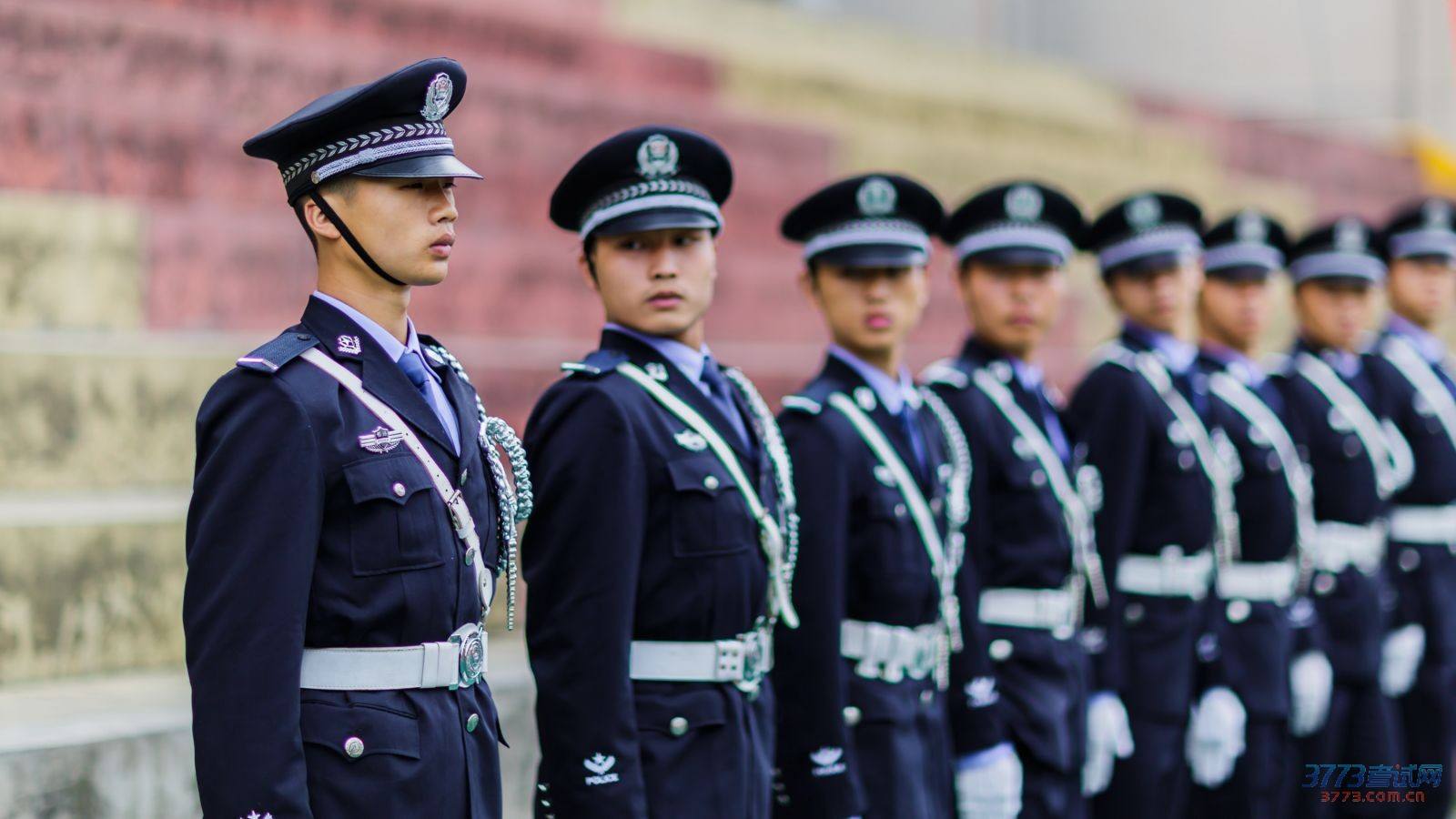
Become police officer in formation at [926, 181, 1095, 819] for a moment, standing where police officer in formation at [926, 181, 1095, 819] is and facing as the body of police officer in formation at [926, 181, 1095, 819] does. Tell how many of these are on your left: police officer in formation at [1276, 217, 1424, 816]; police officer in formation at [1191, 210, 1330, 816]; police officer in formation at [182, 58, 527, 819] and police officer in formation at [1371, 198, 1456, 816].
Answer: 3

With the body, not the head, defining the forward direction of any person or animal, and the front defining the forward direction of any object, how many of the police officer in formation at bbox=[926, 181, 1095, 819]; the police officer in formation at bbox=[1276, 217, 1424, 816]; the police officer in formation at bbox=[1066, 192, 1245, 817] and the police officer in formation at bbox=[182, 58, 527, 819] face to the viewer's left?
0

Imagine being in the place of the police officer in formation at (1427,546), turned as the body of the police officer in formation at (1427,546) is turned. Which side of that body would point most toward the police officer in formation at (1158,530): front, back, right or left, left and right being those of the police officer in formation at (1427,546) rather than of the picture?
right

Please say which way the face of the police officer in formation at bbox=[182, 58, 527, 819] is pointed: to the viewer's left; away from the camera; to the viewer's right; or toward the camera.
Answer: to the viewer's right

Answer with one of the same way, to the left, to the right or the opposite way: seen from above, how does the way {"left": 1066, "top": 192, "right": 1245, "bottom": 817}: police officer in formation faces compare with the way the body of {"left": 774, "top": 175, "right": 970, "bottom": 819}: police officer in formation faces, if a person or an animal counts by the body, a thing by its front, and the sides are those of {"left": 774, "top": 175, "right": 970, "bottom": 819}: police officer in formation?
the same way

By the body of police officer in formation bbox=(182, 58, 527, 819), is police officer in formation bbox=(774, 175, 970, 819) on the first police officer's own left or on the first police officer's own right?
on the first police officer's own left

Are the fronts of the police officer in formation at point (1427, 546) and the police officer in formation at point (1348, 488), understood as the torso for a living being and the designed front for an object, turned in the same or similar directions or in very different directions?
same or similar directions

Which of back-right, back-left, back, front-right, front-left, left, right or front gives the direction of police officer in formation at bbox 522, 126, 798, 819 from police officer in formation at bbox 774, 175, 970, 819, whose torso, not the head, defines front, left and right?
right

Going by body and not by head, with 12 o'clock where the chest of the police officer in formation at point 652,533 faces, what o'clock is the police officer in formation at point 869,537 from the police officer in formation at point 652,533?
the police officer in formation at point 869,537 is roughly at 9 o'clock from the police officer in formation at point 652,533.

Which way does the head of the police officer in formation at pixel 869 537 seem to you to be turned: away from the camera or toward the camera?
toward the camera

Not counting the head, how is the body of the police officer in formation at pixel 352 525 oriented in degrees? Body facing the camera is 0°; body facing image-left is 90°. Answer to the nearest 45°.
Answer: approximately 315°

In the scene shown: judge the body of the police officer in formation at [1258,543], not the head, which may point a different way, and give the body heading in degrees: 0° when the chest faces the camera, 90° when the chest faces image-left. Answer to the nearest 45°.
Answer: approximately 315°

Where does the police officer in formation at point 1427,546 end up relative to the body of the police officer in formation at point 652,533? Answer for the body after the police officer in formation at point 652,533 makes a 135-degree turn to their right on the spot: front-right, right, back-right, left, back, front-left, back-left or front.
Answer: back-right

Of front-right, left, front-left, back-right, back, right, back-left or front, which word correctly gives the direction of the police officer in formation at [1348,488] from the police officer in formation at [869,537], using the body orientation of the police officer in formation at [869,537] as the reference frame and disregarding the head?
left

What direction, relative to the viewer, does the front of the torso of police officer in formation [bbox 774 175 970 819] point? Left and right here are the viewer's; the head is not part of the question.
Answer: facing the viewer and to the right of the viewer
